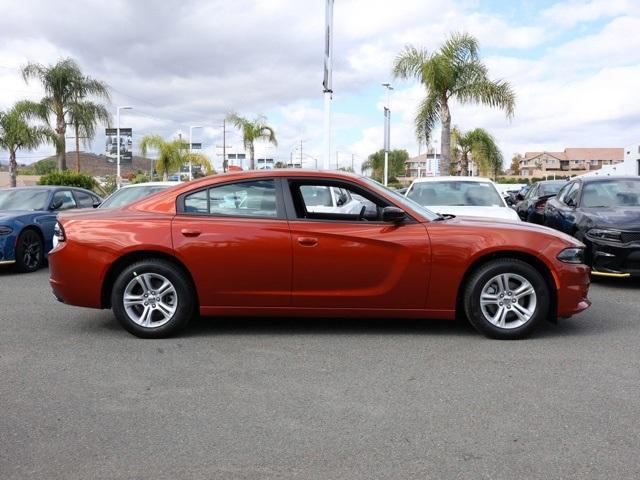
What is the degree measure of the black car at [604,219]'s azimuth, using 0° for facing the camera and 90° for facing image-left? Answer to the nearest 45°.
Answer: approximately 315°

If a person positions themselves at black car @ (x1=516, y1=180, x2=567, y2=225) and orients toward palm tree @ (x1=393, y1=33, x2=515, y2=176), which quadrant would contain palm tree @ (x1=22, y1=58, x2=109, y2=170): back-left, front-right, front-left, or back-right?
front-left

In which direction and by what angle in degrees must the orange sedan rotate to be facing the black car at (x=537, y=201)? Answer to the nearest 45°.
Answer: approximately 45° to its left

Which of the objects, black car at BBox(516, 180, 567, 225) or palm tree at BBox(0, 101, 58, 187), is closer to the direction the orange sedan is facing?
the black car

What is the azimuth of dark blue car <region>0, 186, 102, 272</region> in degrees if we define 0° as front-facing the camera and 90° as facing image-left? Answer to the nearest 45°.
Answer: approximately 45°

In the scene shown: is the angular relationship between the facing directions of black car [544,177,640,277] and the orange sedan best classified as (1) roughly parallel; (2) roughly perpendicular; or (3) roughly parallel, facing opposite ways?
roughly perpendicular

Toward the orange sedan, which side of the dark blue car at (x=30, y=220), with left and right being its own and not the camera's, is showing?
left

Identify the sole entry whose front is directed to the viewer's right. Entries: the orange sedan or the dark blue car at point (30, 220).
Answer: the orange sedan

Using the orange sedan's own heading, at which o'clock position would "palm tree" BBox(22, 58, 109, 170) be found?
The palm tree is roughly at 8 o'clock from the orange sedan.

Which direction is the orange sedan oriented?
to the viewer's right

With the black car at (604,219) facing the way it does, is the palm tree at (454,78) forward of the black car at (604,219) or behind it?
behind

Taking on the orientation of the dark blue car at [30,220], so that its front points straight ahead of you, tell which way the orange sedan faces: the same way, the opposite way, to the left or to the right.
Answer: to the left

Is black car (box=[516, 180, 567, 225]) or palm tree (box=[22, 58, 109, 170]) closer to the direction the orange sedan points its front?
the black car

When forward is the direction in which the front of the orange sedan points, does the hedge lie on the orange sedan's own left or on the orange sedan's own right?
on the orange sedan's own left

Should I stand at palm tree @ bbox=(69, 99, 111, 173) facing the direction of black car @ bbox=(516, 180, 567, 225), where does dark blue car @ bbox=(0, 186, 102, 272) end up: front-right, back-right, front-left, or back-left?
front-right
